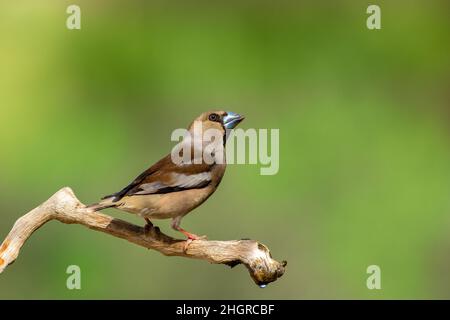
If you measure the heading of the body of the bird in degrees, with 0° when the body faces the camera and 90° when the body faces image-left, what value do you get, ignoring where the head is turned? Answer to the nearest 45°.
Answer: approximately 270°
